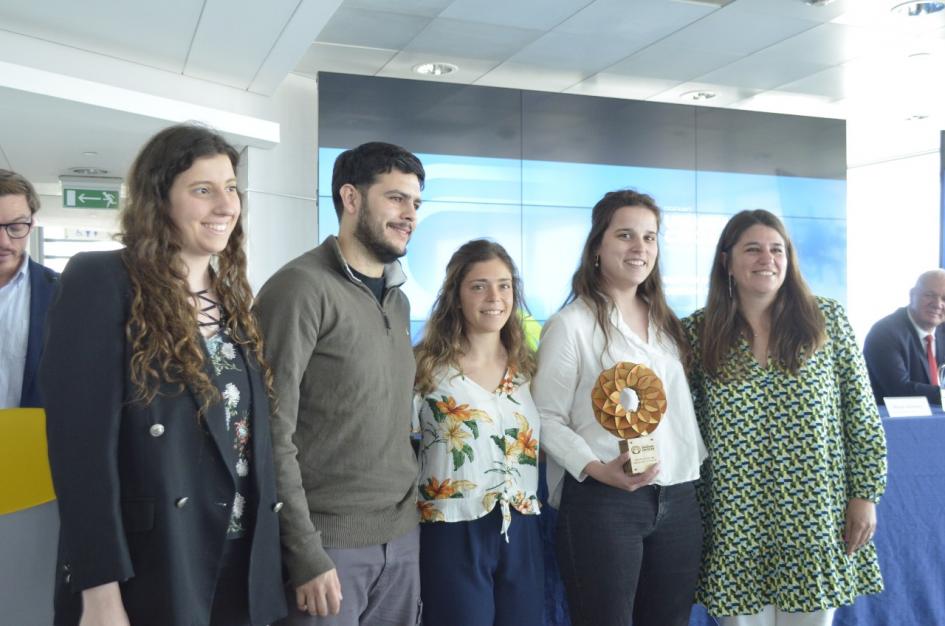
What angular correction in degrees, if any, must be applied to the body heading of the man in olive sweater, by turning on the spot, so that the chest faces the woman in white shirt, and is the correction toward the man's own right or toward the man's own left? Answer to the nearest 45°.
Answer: approximately 45° to the man's own left

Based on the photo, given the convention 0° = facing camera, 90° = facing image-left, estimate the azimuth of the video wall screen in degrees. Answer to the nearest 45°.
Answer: approximately 315°

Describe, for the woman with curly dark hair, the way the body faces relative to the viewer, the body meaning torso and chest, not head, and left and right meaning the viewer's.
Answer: facing the viewer and to the right of the viewer

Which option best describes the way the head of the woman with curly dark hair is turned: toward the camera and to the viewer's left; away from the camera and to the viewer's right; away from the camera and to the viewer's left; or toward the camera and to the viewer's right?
toward the camera and to the viewer's right

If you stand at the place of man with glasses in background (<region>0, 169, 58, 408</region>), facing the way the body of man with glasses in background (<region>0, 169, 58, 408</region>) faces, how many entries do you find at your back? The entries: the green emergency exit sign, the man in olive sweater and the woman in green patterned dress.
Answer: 1

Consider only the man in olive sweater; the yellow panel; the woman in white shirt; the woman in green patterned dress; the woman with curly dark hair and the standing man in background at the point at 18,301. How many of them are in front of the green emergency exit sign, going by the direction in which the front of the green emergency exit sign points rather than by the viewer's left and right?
6

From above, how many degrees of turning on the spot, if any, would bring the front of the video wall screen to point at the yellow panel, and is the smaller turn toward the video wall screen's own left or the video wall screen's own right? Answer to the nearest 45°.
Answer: approximately 45° to the video wall screen's own right

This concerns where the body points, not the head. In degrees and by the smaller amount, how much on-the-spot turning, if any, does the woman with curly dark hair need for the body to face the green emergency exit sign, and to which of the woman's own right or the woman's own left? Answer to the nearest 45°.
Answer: approximately 135° to the woman's own left

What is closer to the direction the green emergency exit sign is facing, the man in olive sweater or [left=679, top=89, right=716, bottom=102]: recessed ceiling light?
the man in olive sweater

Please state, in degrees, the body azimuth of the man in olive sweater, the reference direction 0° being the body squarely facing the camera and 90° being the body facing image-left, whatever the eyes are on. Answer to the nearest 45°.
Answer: approximately 315°
